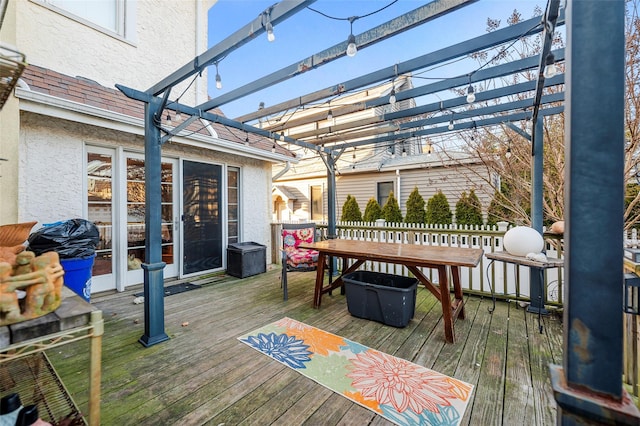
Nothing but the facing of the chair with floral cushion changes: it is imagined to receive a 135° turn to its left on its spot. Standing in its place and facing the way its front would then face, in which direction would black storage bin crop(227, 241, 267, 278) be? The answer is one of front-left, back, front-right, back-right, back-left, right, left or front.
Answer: left

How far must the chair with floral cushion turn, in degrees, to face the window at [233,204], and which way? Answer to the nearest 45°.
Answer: approximately 135° to its right

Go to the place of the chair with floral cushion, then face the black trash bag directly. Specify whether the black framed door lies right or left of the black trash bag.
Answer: right

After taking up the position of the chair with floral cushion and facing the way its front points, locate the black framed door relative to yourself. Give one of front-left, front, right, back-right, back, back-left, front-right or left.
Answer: back-right

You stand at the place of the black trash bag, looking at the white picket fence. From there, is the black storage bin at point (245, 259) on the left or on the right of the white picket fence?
left

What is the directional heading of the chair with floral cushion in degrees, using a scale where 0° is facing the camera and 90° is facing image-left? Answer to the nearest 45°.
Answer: approximately 315°

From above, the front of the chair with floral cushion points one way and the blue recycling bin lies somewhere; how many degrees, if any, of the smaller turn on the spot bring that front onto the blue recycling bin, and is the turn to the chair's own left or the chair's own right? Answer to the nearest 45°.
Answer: approximately 90° to the chair's own right

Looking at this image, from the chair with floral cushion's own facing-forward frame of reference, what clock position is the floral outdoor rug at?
The floral outdoor rug is roughly at 1 o'clock from the chair with floral cushion.
